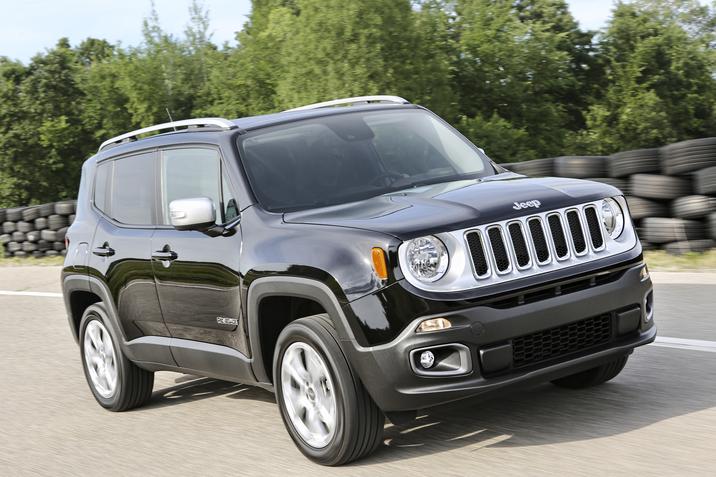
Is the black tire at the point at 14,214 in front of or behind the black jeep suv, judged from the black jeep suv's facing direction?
behind

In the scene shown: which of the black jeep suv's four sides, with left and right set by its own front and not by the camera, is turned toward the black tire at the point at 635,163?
left

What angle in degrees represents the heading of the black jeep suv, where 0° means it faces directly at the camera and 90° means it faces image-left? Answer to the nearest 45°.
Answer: approximately 315°

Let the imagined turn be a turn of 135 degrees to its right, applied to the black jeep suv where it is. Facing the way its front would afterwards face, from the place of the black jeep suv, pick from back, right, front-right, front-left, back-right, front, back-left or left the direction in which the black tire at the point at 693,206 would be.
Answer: back-right

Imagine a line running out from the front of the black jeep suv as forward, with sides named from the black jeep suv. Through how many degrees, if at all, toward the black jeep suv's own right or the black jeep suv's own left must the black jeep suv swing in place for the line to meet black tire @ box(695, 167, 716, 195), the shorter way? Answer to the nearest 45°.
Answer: approximately 90° to the black jeep suv's own left

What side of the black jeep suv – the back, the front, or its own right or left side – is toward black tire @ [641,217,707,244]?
left

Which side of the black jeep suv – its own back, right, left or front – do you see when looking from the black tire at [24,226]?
back

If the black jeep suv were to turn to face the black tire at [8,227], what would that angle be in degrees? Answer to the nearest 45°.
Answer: approximately 180°

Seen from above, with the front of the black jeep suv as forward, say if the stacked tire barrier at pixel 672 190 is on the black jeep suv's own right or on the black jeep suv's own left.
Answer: on the black jeep suv's own left

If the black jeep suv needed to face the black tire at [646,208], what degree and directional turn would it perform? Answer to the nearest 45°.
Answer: approximately 90° to its left
